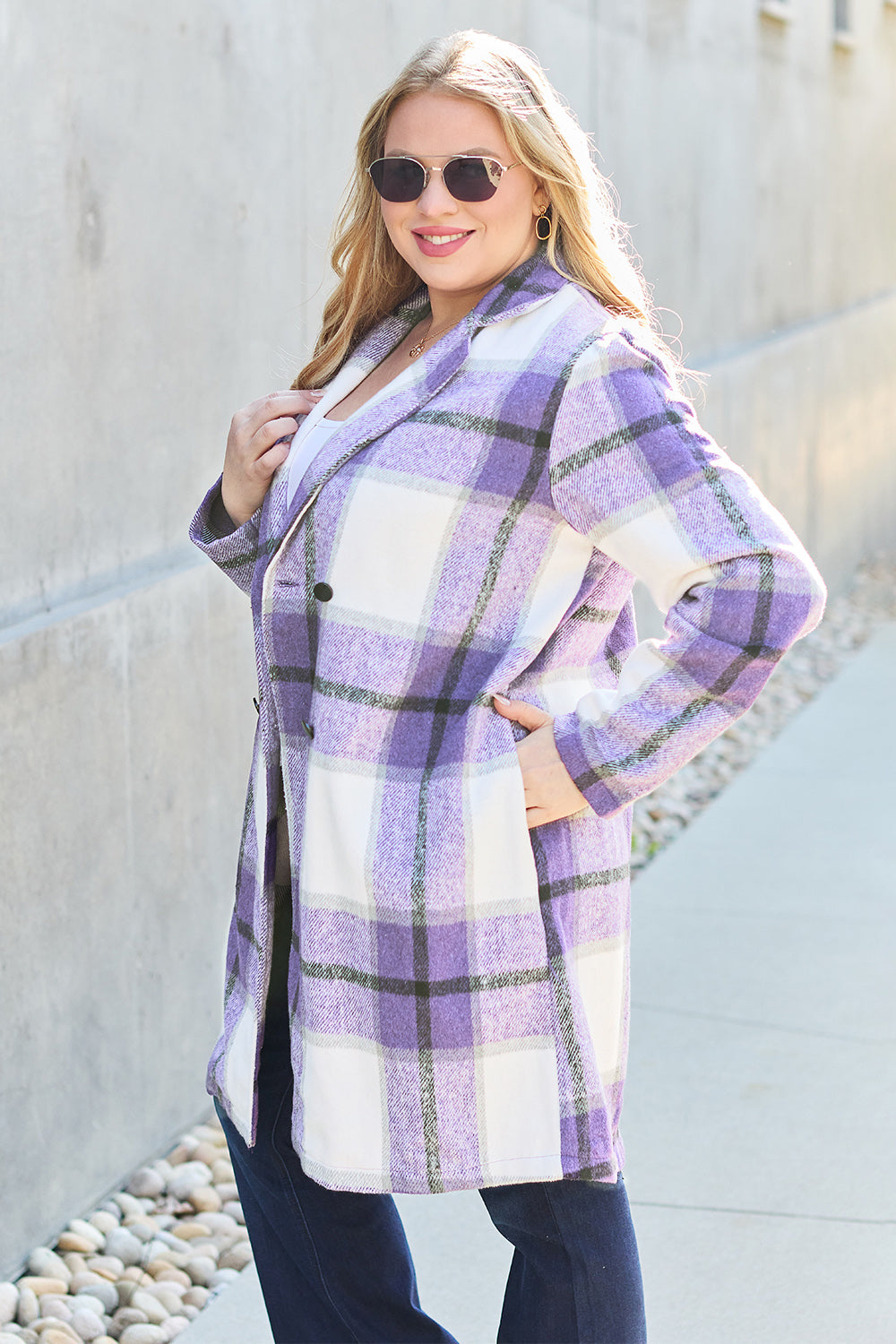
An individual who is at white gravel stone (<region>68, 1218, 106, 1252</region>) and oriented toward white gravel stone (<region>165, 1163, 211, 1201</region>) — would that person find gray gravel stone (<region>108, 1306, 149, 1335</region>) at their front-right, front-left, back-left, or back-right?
back-right

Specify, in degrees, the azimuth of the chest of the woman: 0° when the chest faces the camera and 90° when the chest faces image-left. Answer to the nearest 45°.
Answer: approximately 45°
